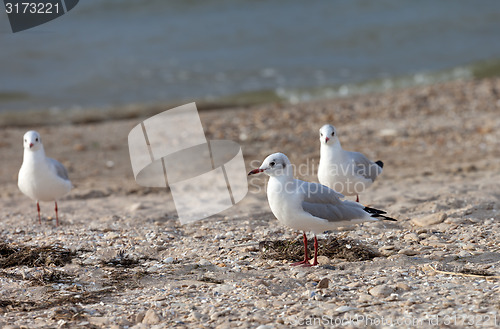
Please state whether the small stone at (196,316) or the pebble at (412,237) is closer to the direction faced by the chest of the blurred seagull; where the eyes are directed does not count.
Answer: the small stone

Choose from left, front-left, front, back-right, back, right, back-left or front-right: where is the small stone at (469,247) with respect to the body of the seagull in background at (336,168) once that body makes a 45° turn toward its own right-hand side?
back-left

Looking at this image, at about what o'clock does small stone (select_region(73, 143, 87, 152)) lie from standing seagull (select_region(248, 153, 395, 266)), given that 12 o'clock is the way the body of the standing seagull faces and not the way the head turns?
The small stone is roughly at 2 o'clock from the standing seagull.

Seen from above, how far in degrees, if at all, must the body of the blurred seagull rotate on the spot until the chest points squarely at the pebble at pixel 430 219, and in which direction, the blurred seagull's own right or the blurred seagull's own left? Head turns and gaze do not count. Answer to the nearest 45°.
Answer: approximately 90° to the blurred seagull's own left

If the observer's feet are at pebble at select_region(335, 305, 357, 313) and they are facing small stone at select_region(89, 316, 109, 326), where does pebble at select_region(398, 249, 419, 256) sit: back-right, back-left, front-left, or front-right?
back-right

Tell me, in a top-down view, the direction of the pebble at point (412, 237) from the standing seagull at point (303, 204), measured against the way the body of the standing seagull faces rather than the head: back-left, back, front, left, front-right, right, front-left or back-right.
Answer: back-right

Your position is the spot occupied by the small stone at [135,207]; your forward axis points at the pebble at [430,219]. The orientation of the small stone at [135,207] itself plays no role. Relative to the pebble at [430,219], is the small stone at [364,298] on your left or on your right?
right

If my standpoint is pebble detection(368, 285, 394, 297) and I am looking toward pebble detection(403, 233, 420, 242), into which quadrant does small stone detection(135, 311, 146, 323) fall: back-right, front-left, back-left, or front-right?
back-left

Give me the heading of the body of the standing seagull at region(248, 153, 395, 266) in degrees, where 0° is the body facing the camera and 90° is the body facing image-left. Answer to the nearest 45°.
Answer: approximately 90°

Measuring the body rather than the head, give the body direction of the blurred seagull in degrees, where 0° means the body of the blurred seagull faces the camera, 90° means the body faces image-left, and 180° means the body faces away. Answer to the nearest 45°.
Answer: approximately 45°
